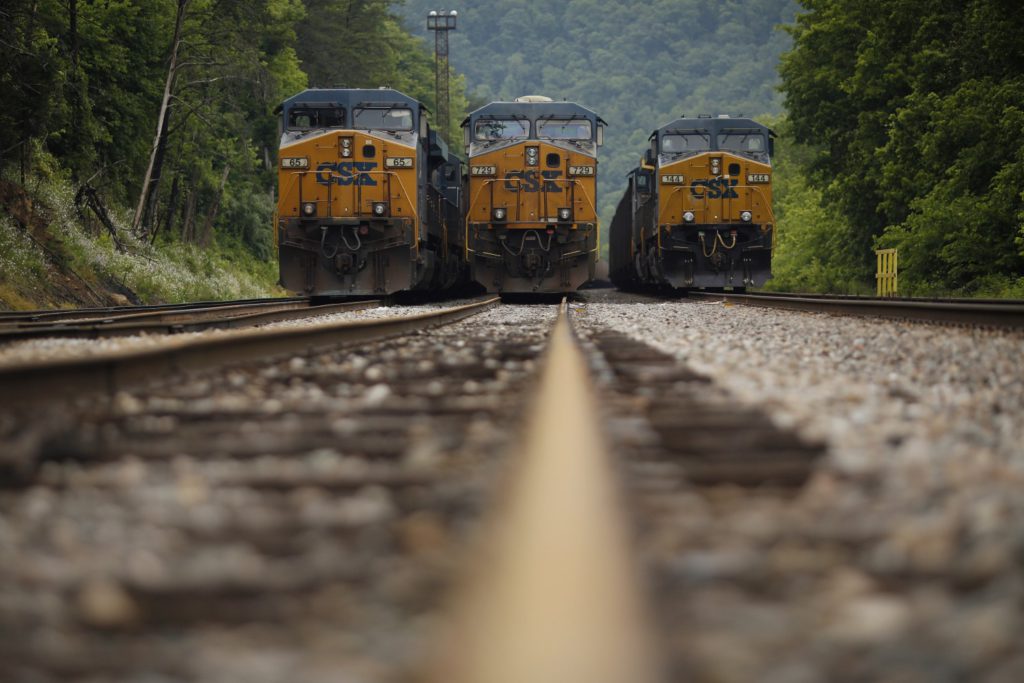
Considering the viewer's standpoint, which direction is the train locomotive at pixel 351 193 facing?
facing the viewer

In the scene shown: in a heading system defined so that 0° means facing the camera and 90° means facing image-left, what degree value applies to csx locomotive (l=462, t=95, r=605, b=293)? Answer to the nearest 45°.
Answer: approximately 0°

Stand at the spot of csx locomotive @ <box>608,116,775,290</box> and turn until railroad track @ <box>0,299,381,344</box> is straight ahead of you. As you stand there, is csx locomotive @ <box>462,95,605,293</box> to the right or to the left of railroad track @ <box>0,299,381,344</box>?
right

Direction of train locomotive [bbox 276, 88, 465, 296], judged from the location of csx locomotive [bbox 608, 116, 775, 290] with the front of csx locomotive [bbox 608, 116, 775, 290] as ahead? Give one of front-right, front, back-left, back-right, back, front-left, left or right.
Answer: front-right

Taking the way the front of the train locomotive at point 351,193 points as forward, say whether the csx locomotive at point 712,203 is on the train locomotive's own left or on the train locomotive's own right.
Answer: on the train locomotive's own left

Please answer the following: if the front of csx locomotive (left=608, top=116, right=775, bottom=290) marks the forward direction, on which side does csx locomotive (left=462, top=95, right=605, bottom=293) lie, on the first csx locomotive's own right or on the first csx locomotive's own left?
on the first csx locomotive's own right

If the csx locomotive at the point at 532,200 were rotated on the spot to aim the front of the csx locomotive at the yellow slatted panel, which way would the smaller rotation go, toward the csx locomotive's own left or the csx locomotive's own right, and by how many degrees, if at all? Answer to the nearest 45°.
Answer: approximately 90° to the csx locomotive's own left

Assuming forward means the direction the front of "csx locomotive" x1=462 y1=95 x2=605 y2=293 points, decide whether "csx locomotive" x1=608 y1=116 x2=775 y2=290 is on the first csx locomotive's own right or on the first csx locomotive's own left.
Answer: on the first csx locomotive's own left

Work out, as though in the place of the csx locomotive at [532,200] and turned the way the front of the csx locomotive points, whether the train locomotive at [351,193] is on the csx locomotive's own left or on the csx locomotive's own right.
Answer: on the csx locomotive's own right

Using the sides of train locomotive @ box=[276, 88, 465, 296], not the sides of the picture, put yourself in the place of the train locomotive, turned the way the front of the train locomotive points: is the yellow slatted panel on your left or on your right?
on your left

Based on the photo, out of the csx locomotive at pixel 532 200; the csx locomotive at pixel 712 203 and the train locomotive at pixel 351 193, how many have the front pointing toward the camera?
3

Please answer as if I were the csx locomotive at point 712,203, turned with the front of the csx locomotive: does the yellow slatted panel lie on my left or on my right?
on my left

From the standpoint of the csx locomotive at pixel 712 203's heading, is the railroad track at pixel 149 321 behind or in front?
in front

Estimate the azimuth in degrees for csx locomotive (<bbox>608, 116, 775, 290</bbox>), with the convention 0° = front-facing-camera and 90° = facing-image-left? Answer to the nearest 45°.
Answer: approximately 0°
